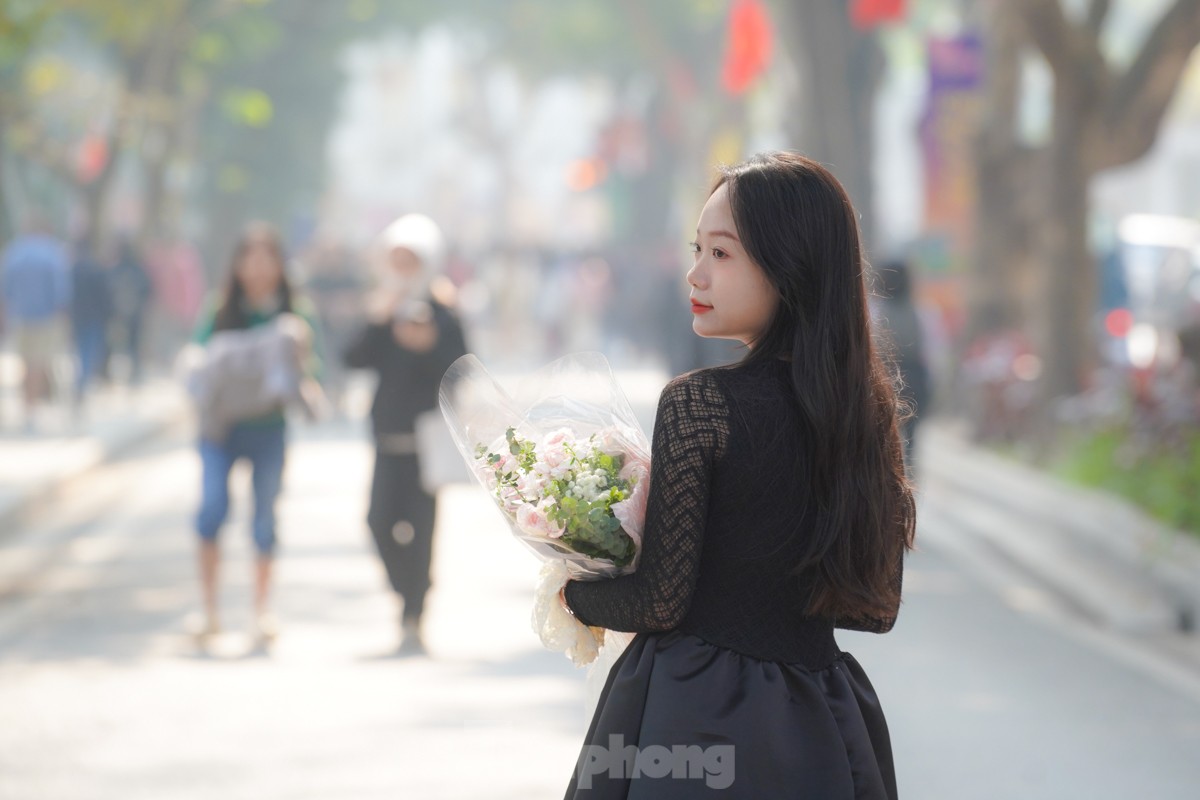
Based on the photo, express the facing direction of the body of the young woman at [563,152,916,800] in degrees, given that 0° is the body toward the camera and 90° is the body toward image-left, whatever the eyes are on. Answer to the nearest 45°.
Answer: approximately 135°

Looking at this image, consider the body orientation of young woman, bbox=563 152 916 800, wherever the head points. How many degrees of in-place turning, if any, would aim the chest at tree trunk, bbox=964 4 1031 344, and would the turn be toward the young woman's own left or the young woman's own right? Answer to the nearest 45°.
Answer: approximately 45° to the young woman's own right

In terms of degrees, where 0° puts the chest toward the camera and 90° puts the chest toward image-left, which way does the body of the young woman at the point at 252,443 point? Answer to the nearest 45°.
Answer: approximately 0°

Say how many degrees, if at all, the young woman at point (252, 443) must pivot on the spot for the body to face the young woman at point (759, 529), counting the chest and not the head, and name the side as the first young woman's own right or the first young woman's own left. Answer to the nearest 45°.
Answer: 0° — they already face them

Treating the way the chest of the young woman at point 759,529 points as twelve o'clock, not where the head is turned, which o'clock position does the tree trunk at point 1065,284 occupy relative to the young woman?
The tree trunk is roughly at 2 o'clock from the young woman.

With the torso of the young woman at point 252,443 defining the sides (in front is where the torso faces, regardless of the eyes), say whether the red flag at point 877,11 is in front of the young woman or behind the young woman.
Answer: behind

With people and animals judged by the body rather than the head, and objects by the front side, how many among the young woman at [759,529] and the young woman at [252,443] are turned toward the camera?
1

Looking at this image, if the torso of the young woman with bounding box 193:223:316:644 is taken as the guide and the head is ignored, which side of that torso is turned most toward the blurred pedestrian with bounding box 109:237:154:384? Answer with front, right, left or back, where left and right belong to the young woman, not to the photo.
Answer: back
